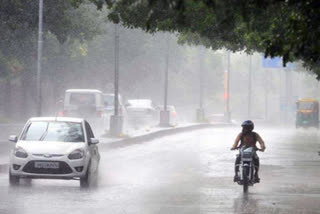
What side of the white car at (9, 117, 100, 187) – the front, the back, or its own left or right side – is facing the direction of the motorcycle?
left

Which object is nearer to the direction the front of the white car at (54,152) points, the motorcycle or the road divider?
the motorcycle

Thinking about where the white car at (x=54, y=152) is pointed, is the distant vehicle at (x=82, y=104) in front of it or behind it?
behind

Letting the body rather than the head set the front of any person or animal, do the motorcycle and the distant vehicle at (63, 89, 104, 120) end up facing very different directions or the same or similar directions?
very different directions
